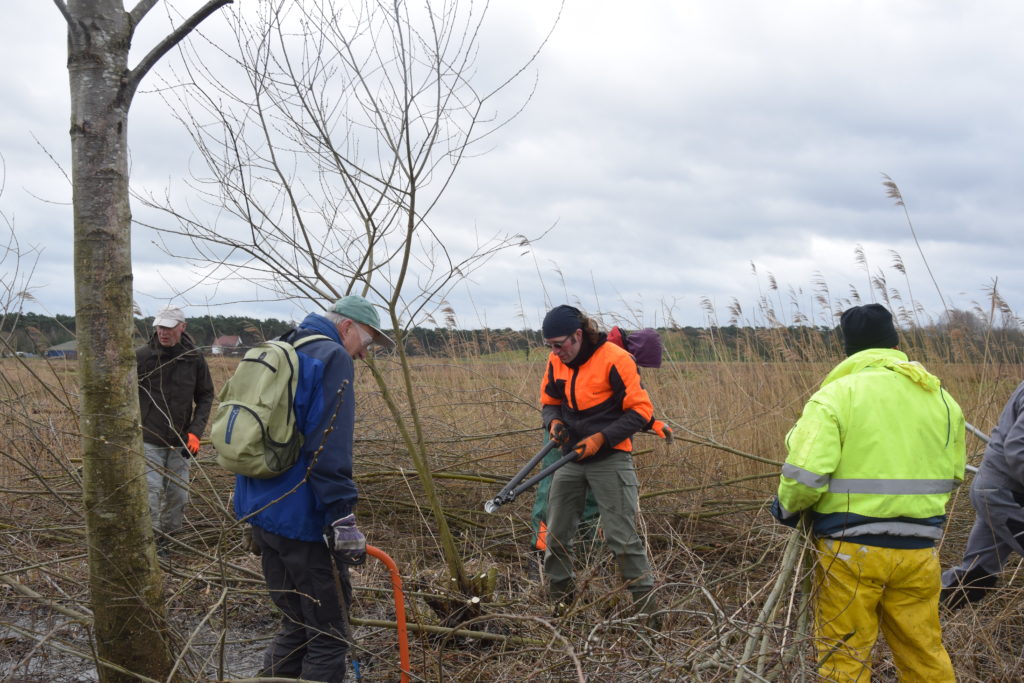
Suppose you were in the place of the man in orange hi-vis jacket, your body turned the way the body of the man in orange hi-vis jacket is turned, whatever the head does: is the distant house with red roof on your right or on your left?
on your right

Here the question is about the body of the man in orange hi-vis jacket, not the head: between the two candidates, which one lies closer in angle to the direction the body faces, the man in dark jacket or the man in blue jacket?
the man in blue jacket

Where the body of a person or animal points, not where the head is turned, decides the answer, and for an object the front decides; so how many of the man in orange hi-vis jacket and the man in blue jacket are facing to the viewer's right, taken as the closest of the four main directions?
1

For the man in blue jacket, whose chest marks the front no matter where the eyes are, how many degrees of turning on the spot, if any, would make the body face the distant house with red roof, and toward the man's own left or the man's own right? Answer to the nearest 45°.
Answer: approximately 90° to the man's own left

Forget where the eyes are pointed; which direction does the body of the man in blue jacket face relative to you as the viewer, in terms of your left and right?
facing to the right of the viewer

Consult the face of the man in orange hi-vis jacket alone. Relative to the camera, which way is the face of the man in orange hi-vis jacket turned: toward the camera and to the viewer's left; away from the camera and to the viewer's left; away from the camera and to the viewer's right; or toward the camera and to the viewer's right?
toward the camera and to the viewer's left

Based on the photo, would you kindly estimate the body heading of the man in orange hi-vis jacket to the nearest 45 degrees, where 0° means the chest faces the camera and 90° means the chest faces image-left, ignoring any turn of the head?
approximately 45°

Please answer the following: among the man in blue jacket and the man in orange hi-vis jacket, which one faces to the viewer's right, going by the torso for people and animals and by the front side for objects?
the man in blue jacket

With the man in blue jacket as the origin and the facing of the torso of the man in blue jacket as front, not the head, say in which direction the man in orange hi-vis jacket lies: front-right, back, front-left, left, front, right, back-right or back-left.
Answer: front-left
